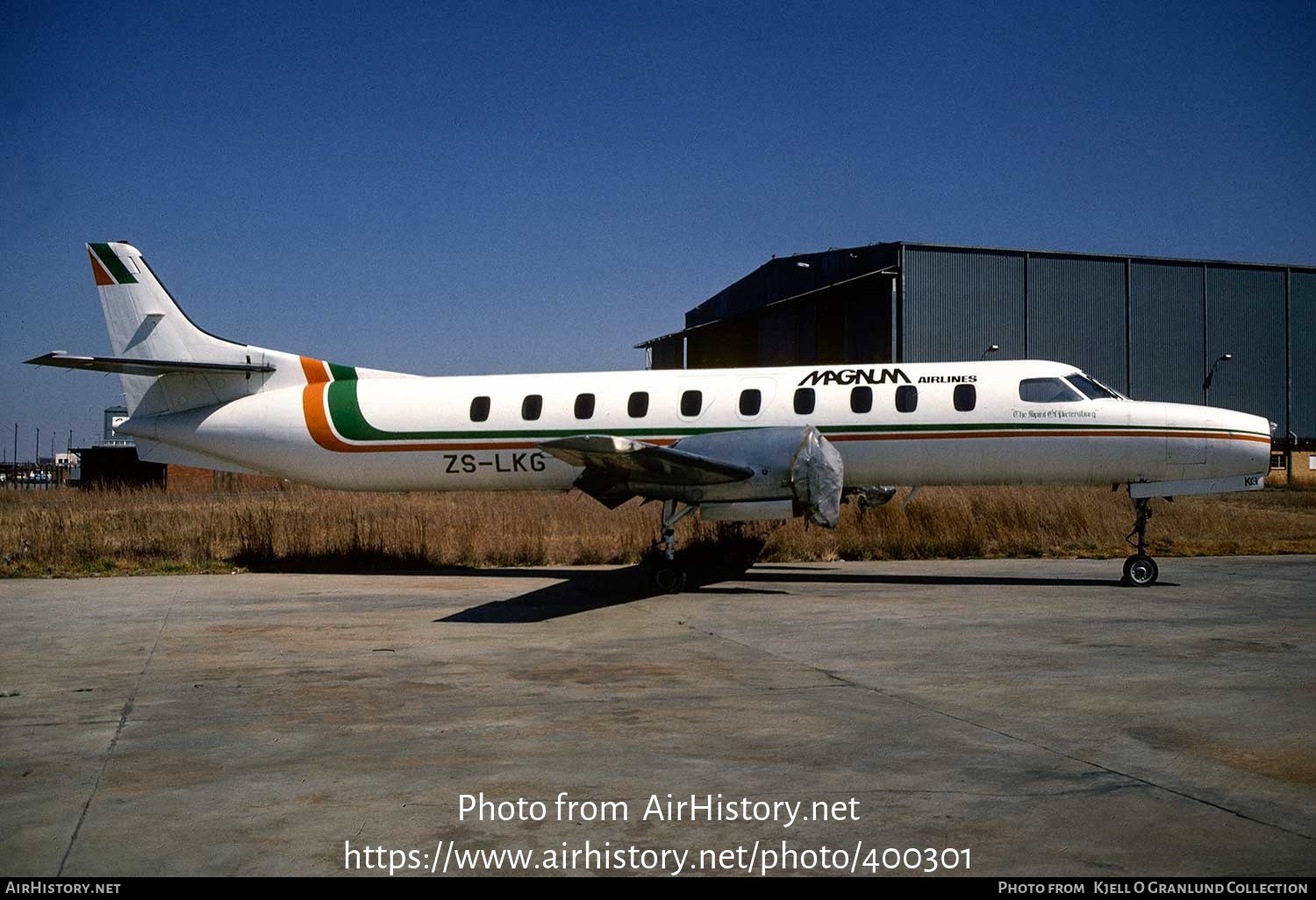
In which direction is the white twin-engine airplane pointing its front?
to the viewer's right
